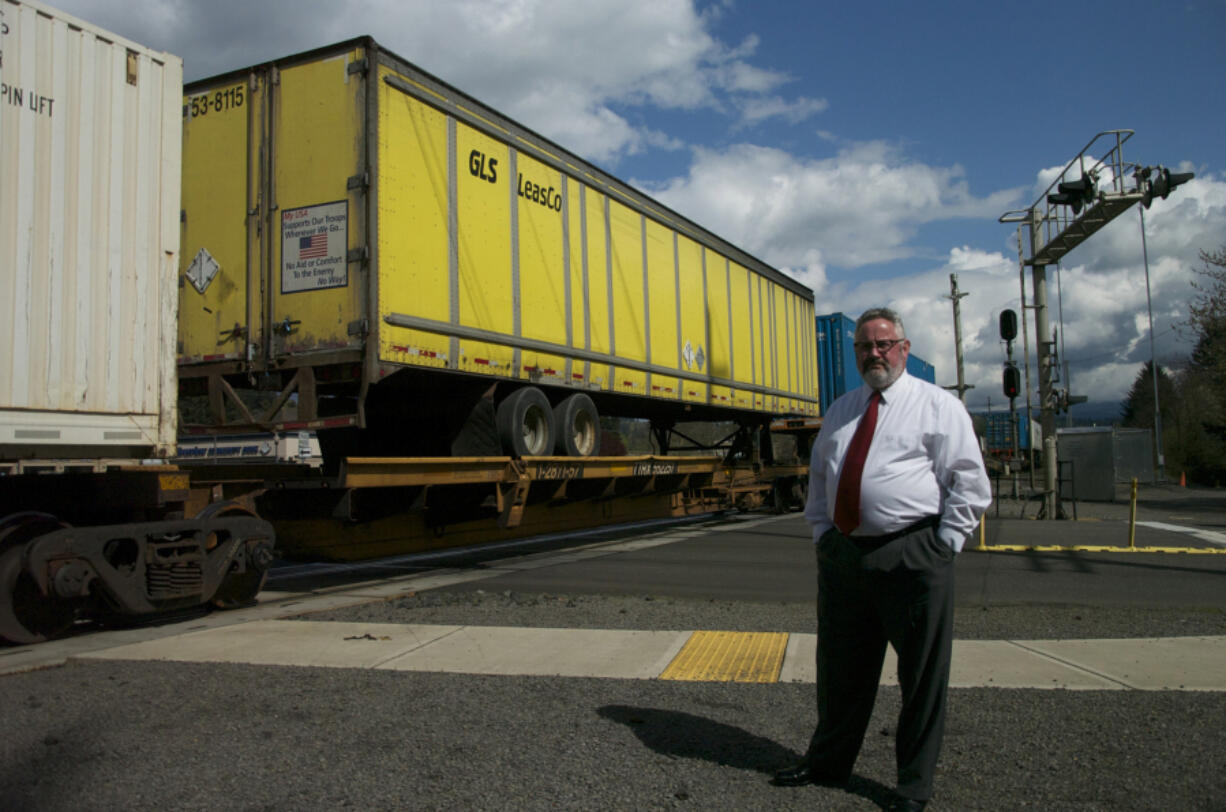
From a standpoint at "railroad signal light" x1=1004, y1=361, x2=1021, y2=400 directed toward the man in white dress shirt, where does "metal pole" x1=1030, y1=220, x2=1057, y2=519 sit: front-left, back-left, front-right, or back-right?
front-left

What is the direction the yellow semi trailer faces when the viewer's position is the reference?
facing away from the viewer and to the right of the viewer

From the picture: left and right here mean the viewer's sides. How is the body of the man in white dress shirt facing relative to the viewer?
facing the viewer and to the left of the viewer

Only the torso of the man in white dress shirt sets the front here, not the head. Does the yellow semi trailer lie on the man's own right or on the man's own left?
on the man's own right

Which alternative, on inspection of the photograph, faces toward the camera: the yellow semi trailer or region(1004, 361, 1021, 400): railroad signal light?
the railroad signal light

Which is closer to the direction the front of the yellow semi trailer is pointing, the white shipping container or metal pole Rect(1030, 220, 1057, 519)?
the metal pole

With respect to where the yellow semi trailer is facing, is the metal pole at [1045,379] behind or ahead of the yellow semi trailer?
ahead

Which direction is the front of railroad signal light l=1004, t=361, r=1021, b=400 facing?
toward the camera

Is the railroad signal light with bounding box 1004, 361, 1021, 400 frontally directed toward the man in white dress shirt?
yes

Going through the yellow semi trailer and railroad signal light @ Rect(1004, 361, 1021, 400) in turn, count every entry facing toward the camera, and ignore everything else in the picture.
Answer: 1

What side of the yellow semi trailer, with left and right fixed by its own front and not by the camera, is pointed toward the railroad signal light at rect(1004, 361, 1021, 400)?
front

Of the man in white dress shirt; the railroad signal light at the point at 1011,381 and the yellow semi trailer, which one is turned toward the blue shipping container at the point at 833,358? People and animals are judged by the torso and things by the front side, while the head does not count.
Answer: the yellow semi trailer

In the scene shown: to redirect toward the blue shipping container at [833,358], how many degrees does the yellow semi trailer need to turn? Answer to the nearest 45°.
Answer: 0° — it already faces it

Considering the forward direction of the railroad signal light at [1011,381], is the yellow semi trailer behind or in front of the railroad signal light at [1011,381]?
in front

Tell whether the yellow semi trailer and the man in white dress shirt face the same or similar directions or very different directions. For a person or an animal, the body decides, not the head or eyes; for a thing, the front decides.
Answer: very different directions

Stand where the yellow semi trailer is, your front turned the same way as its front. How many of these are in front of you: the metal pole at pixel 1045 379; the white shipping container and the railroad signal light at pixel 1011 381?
2

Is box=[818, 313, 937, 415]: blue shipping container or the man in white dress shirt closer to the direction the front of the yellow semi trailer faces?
the blue shipping container
